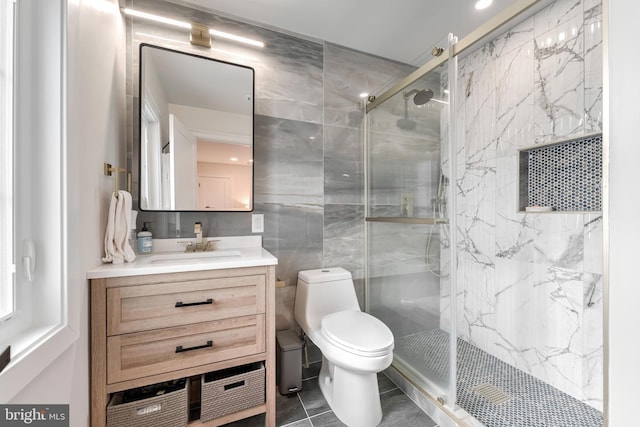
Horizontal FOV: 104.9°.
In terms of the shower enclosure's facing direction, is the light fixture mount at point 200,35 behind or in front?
in front

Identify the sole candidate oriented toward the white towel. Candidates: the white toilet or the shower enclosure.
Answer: the shower enclosure

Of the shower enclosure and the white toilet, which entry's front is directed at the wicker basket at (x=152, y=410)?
the shower enclosure

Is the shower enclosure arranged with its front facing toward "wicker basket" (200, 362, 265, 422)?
yes

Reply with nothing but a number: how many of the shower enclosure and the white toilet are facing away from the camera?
0

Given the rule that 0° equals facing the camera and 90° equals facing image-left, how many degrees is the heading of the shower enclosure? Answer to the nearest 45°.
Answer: approximately 45°

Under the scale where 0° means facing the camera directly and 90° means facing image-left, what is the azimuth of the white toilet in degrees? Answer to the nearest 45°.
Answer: approximately 315°

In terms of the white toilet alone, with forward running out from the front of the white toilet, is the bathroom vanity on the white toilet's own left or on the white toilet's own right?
on the white toilet's own right

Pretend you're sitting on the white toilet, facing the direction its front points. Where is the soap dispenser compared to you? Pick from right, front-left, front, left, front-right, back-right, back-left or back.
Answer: back-right

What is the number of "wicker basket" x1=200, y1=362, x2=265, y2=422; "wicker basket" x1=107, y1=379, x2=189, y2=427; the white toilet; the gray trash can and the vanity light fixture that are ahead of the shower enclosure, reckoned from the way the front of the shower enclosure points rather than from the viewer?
5

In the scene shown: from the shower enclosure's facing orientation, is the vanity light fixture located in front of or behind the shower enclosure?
in front

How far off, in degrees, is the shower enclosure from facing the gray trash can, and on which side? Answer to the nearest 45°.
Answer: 0° — it already faces it
